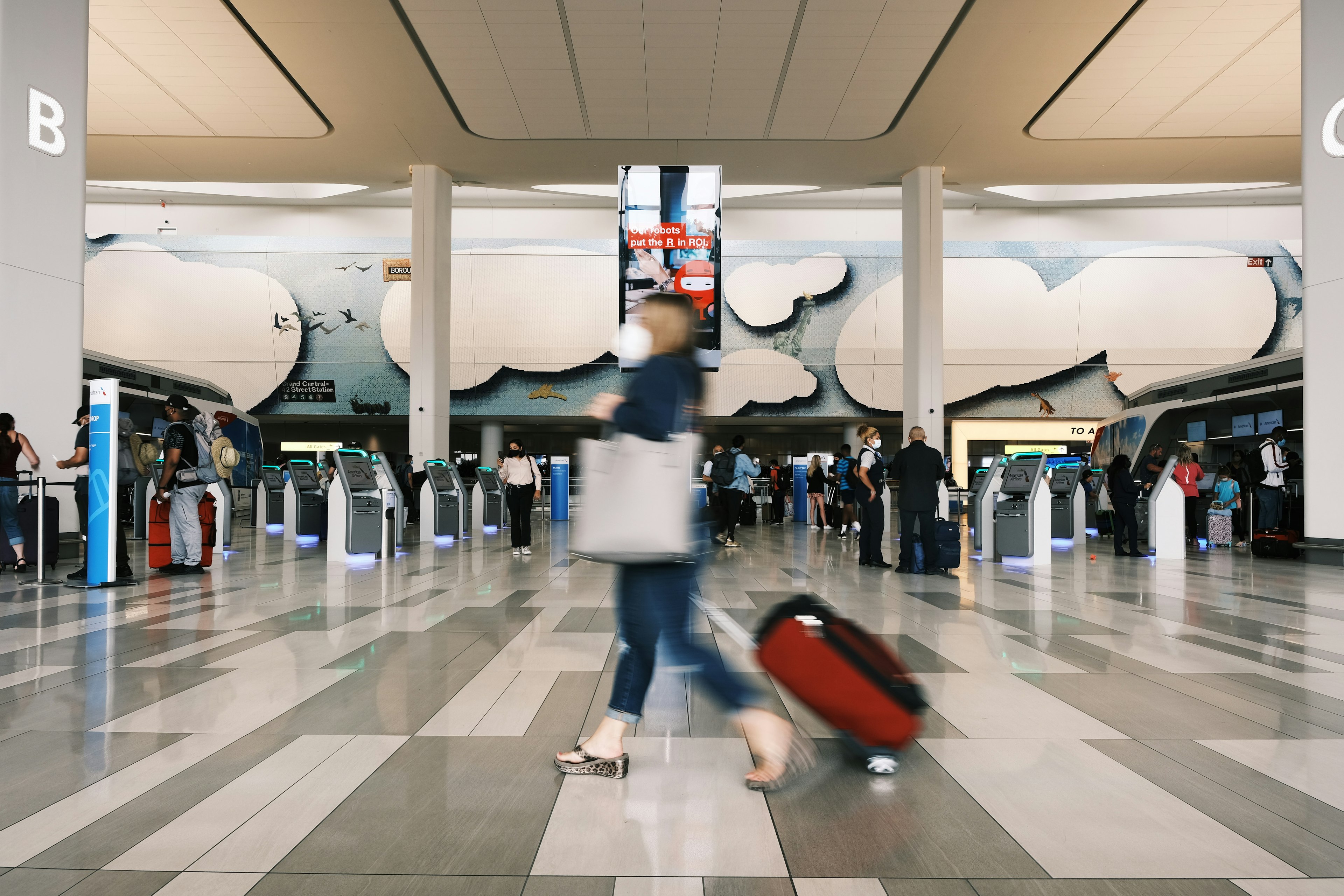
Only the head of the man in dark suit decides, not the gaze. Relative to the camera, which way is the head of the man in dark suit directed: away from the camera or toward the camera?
away from the camera

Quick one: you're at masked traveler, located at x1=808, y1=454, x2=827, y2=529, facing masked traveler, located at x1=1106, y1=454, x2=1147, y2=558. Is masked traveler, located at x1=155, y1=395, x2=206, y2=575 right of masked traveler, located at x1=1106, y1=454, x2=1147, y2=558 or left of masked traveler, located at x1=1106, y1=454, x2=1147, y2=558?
right

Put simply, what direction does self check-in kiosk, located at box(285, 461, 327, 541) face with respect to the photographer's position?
facing the viewer and to the right of the viewer

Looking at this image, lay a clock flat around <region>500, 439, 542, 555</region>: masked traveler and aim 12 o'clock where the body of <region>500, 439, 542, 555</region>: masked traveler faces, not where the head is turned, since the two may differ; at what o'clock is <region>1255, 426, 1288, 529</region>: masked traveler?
<region>1255, 426, 1288, 529</region>: masked traveler is roughly at 9 o'clock from <region>500, 439, 542, 555</region>: masked traveler.

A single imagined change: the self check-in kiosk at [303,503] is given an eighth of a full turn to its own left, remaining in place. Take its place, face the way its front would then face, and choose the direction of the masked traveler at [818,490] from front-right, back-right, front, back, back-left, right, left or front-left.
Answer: front

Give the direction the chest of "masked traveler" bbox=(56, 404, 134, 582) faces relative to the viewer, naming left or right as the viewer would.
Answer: facing to the left of the viewer

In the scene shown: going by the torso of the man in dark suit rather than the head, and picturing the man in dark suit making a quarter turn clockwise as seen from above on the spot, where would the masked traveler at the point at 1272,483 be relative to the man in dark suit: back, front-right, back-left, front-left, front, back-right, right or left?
front-left

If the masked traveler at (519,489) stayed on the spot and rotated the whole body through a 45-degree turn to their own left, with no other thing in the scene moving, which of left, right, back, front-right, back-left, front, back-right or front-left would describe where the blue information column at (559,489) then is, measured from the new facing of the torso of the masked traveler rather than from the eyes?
back-left

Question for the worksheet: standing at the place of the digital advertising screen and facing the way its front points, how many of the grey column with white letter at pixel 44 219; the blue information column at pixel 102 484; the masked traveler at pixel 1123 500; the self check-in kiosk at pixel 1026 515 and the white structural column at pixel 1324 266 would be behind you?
0

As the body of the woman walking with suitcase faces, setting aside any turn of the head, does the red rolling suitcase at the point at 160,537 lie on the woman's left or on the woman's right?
on the woman's right

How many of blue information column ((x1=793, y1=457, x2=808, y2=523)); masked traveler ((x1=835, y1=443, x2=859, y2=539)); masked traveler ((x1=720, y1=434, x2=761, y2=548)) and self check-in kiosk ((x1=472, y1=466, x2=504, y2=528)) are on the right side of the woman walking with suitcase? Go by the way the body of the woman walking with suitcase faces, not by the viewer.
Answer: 4

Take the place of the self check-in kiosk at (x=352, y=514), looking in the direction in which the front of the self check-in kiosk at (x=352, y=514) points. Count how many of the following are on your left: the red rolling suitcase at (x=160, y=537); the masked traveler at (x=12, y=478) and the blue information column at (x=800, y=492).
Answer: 1

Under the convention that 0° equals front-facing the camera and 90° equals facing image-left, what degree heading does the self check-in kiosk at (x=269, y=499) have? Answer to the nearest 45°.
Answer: approximately 315°

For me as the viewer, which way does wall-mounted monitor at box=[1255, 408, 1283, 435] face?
facing the viewer and to the left of the viewer

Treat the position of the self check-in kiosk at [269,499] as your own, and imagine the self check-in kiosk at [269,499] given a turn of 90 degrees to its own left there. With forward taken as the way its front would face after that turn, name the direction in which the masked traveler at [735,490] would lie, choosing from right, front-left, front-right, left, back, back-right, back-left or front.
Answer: right

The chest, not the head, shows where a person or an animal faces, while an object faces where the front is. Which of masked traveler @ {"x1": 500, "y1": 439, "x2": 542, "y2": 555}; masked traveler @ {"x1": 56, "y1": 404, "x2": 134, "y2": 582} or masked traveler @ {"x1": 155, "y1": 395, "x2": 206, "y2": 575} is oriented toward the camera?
masked traveler @ {"x1": 500, "y1": 439, "x2": 542, "y2": 555}

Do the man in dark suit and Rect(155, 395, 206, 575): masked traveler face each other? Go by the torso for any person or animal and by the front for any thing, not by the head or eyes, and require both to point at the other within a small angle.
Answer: no

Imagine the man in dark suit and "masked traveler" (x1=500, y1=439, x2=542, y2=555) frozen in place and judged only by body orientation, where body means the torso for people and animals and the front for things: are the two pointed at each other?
no
